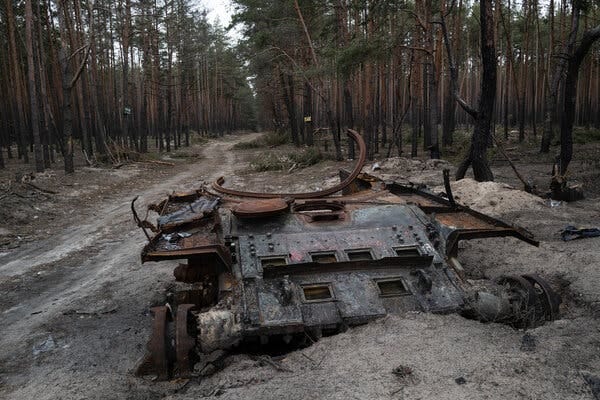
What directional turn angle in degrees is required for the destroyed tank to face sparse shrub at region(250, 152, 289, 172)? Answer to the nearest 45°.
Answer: approximately 180°

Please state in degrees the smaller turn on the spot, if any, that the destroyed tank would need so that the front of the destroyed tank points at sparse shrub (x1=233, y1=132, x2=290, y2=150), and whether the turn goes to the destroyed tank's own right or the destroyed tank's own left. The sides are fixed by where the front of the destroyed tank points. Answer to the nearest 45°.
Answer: approximately 180°

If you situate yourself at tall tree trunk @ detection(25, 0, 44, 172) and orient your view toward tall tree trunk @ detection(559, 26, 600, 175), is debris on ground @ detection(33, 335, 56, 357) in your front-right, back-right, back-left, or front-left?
front-right

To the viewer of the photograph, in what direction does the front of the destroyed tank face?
facing the viewer

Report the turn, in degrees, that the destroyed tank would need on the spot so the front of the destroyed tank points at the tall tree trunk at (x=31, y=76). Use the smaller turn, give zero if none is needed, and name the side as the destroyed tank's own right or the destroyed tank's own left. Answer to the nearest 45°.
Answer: approximately 135° to the destroyed tank's own right
